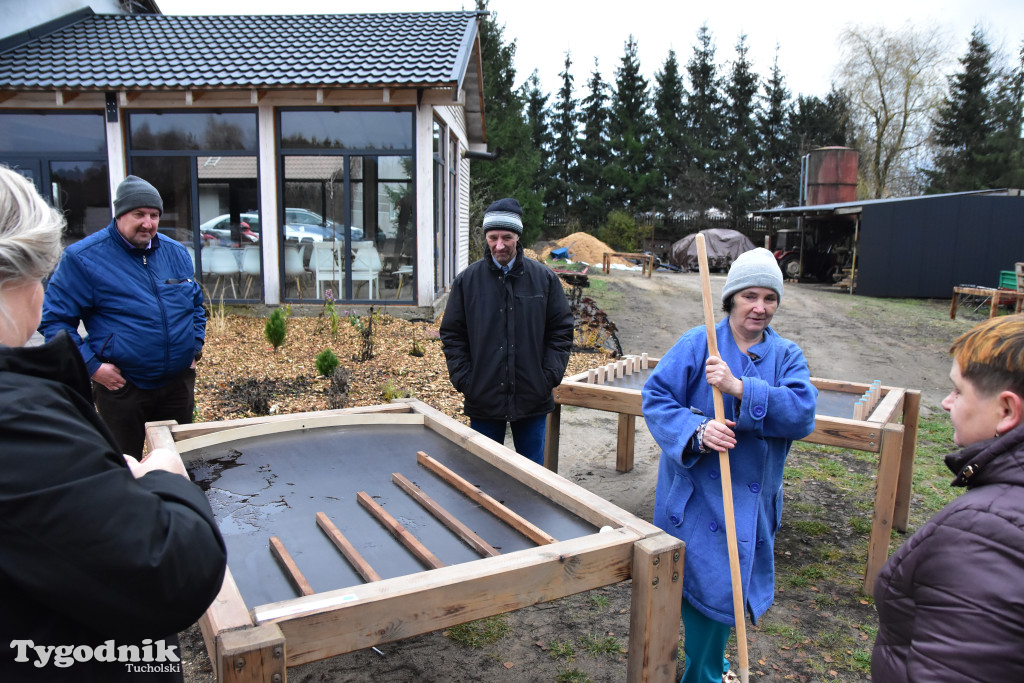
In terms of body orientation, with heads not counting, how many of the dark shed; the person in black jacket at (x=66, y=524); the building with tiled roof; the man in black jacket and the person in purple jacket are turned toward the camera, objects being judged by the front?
2

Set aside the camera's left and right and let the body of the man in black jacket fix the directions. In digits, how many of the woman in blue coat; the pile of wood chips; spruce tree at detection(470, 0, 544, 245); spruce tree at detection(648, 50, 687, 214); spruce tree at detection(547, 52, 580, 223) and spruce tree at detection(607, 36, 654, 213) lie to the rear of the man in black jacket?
5

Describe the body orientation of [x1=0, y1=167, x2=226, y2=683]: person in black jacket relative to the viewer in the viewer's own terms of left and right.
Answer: facing away from the viewer and to the right of the viewer

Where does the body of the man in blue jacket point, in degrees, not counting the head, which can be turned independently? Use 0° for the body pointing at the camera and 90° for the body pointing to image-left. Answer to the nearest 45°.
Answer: approximately 315°

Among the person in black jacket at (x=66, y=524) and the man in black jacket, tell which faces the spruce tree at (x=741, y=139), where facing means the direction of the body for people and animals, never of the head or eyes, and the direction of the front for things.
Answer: the person in black jacket

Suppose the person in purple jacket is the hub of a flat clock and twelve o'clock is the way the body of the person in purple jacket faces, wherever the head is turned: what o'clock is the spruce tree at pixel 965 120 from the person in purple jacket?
The spruce tree is roughly at 3 o'clock from the person in purple jacket.

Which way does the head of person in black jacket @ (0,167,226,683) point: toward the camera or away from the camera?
away from the camera

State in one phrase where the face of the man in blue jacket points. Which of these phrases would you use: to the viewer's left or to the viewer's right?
to the viewer's right

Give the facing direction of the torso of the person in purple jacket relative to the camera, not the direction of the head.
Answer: to the viewer's left

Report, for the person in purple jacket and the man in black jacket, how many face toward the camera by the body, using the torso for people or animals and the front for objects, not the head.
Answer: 1

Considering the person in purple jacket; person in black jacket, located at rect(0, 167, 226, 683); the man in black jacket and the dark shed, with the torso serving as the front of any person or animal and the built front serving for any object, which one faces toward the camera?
the man in black jacket

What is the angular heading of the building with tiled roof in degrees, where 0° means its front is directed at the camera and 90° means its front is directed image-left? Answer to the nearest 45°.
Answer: approximately 0°

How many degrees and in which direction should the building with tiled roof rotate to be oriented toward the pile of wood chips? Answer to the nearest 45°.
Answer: approximately 135° to its left

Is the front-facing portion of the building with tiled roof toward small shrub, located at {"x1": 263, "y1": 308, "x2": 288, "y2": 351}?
yes

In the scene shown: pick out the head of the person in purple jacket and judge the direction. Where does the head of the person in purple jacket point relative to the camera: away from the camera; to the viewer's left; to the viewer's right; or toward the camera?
to the viewer's left

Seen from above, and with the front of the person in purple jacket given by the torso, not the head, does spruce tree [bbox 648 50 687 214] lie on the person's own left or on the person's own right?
on the person's own right

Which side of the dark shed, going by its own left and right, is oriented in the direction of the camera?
left
